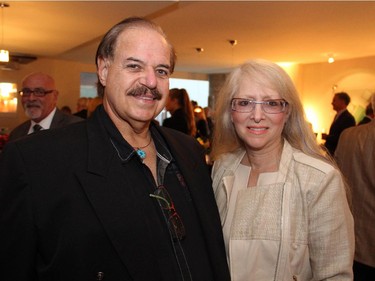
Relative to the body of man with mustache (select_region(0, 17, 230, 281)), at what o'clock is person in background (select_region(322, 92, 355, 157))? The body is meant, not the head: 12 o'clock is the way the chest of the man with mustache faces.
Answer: The person in background is roughly at 9 o'clock from the man with mustache.

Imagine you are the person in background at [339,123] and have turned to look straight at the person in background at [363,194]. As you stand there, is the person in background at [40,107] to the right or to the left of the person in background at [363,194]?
right

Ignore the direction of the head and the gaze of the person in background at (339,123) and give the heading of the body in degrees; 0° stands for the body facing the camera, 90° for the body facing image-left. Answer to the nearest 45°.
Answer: approximately 90°

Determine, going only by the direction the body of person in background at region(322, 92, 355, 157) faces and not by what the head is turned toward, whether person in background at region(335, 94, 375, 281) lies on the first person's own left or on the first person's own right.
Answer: on the first person's own left

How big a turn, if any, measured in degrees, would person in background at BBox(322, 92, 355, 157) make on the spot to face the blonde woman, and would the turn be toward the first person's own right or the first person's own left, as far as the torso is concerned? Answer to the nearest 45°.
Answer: approximately 90° to the first person's own left

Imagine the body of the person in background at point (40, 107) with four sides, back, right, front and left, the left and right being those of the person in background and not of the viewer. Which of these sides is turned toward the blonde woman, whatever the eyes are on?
left

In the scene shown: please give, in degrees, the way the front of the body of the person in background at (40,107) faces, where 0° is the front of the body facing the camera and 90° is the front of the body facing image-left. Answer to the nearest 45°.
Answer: approximately 45°
